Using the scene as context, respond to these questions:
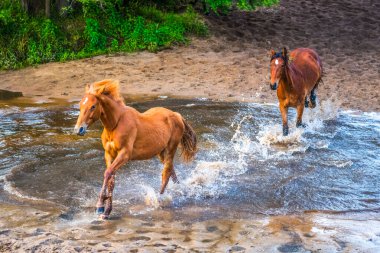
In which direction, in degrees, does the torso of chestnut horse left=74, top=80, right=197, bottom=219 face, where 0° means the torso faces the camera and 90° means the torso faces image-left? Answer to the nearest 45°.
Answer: approximately 45°

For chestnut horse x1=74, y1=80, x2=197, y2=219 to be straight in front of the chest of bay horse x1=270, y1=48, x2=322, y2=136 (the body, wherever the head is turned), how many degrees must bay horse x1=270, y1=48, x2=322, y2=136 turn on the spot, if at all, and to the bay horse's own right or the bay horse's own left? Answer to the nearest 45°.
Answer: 0° — it already faces it

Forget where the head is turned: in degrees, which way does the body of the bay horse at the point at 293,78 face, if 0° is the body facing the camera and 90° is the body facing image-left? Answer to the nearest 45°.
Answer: approximately 45°

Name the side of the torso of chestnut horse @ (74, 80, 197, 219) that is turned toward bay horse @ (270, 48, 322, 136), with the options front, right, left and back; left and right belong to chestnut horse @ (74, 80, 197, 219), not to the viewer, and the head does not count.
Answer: back
